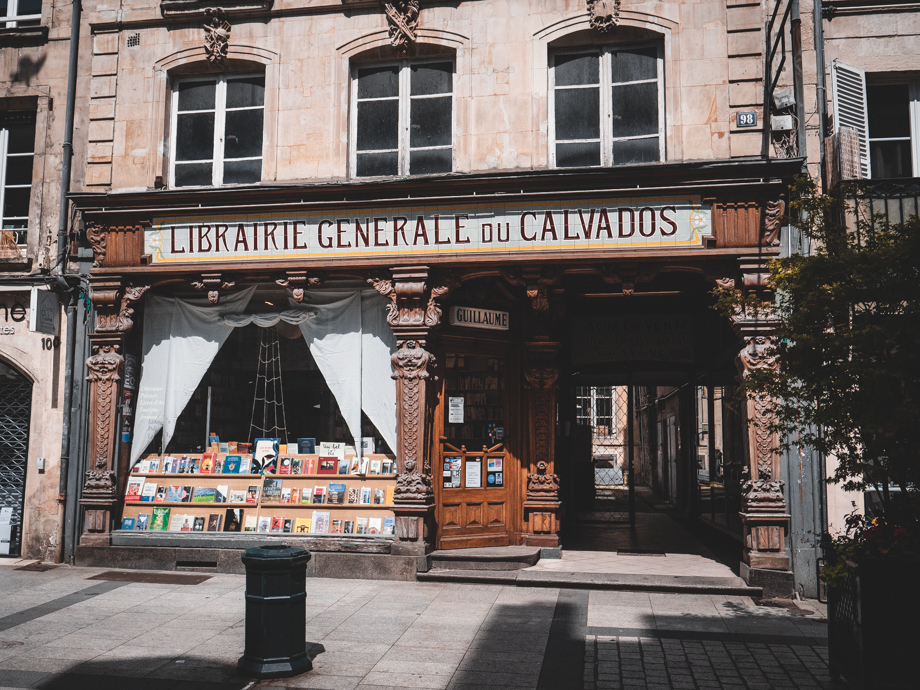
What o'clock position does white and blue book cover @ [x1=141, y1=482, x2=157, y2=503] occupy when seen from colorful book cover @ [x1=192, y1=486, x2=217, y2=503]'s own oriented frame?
white and blue book cover @ [x1=141, y1=482, x2=157, y2=503] is roughly at 4 o'clock from colorful book cover @ [x1=192, y1=486, x2=217, y2=503].

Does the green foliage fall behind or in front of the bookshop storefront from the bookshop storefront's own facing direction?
in front

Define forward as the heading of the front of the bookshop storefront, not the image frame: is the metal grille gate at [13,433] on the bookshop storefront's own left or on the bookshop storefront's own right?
on the bookshop storefront's own right

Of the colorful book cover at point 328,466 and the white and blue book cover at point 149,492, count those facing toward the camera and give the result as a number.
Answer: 2

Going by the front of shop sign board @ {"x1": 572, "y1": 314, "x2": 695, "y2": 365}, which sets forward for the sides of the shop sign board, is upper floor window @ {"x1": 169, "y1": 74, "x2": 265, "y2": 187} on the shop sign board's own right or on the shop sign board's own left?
on the shop sign board's own right
